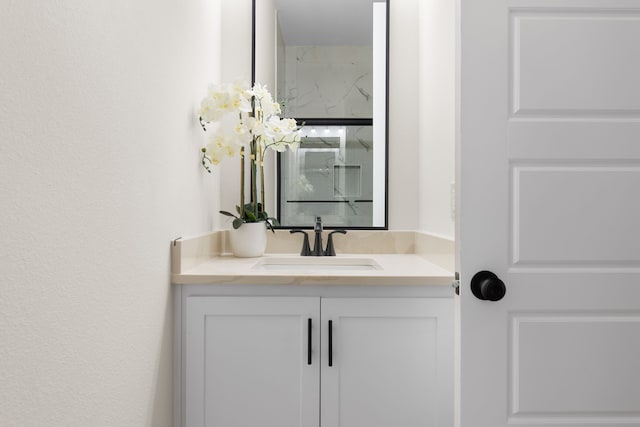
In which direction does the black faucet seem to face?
toward the camera

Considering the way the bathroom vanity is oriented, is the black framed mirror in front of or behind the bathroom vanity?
behind

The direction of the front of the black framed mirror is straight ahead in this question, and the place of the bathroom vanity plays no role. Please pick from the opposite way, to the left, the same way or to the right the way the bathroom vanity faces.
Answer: the same way

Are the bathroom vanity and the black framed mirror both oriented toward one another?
no

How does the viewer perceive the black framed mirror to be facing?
facing the viewer

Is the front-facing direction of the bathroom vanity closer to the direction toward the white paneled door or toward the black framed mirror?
the white paneled door

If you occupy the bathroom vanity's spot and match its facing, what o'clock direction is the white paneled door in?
The white paneled door is roughly at 10 o'clock from the bathroom vanity.

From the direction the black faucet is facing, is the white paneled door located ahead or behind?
ahead

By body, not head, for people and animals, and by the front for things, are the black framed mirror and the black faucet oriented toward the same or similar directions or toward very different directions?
same or similar directions

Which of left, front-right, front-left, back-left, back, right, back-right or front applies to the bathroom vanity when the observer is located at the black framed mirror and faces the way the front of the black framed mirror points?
front

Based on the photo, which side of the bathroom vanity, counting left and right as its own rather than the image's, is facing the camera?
front
